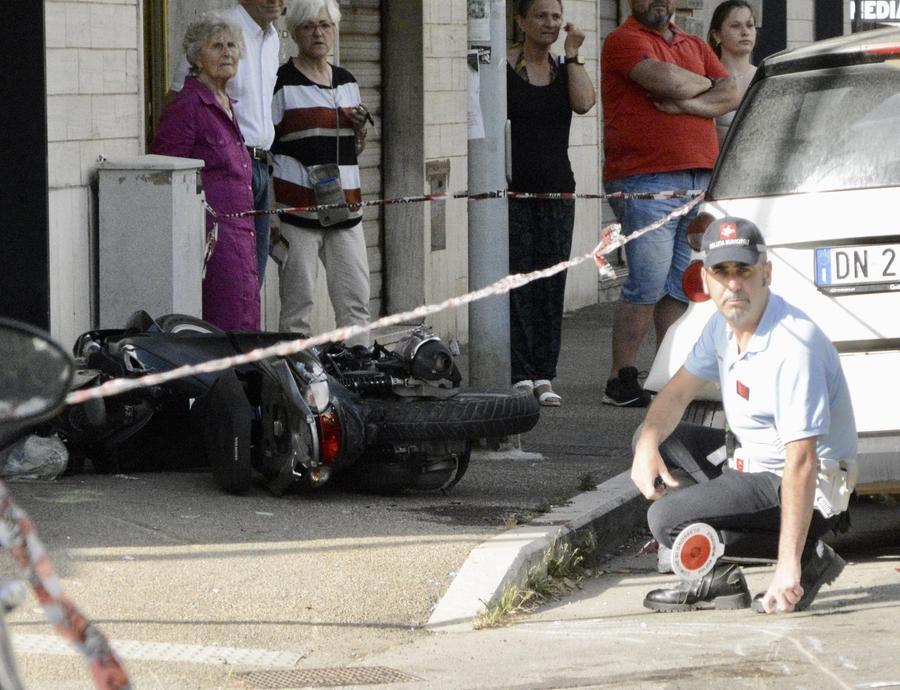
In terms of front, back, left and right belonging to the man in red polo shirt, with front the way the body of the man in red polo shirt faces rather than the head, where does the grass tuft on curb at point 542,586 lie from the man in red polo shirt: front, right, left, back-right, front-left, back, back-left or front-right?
front-right

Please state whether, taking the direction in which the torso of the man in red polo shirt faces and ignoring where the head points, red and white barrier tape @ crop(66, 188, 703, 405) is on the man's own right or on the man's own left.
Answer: on the man's own right

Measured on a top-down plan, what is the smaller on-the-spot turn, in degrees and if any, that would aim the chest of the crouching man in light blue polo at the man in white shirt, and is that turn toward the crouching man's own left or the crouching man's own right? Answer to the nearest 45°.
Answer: approximately 90° to the crouching man's own right

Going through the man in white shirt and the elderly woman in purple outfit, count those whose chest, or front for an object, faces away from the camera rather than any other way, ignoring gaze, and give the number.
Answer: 0

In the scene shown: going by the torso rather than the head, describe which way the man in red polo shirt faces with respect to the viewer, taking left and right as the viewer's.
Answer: facing the viewer and to the right of the viewer

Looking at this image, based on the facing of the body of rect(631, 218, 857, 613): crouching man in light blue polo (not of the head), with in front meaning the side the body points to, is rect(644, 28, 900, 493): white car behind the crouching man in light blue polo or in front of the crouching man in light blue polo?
behind
